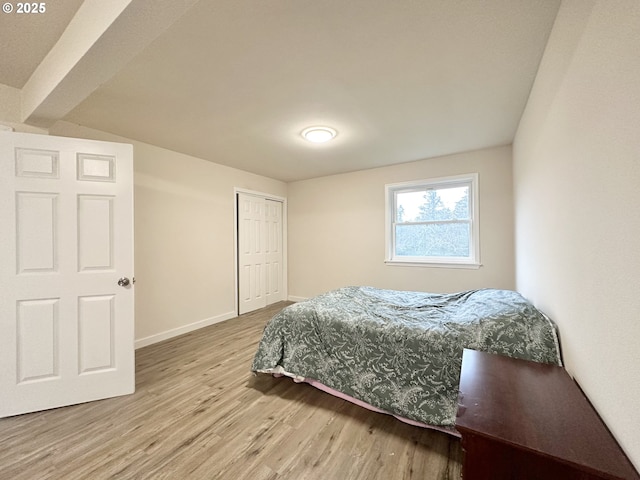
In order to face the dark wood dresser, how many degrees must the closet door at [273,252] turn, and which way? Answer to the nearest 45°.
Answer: approximately 45° to its right

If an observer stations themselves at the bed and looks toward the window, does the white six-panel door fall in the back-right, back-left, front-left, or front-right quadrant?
back-left

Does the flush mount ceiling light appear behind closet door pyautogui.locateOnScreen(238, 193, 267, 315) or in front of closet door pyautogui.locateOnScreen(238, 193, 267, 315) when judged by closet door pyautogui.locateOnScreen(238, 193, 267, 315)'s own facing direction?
in front

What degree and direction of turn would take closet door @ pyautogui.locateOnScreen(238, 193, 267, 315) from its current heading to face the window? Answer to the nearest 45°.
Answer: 0° — it already faces it

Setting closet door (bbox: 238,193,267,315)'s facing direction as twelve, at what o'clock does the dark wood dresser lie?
The dark wood dresser is roughly at 1 o'clock from the closet door.

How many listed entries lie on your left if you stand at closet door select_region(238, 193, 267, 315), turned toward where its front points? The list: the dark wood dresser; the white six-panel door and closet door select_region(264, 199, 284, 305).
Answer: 1

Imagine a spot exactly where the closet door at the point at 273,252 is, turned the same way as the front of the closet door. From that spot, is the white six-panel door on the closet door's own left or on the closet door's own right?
on the closet door's own right

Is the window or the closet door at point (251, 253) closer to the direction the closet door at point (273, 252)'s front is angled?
the window

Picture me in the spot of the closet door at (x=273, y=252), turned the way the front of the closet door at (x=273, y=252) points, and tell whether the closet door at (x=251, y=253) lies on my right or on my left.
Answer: on my right

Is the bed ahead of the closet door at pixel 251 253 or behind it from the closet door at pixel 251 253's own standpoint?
ahead

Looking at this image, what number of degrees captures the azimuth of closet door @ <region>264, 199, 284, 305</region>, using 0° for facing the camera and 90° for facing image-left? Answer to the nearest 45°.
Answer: approximately 315°

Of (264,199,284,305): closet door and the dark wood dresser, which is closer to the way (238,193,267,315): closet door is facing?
the dark wood dresser

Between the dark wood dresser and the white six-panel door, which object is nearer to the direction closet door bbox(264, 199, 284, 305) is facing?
the dark wood dresser

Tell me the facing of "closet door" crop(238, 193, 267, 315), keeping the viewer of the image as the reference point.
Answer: facing the viewer and to the right of the viewer

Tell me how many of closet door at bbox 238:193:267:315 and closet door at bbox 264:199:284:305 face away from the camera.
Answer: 0

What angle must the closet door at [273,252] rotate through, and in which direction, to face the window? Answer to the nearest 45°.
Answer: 0° — it already faces it

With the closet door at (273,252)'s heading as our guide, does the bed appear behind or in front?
in front
